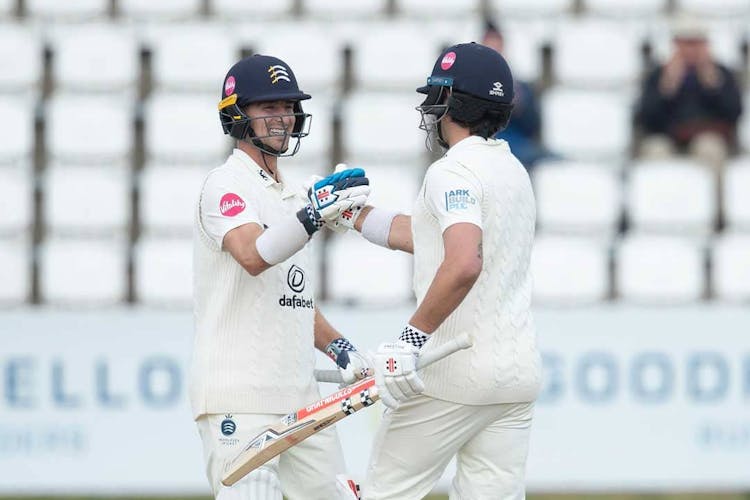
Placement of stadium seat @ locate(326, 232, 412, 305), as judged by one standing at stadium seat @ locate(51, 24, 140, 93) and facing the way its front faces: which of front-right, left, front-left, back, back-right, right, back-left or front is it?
front-left

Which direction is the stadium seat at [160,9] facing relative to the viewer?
toward the camera

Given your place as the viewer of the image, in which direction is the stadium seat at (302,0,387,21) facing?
facing the viewer

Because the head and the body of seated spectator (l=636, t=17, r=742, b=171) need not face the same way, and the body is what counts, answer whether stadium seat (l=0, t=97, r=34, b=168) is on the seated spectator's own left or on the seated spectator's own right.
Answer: on the seated spectator's own right

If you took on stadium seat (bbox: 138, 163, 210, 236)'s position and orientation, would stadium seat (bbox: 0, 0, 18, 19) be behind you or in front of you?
behind

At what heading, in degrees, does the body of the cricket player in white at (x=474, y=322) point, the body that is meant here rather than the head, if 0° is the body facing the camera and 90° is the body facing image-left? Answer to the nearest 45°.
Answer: approximately 135°

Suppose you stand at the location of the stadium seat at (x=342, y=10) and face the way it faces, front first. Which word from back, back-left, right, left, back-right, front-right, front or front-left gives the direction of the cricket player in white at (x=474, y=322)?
front

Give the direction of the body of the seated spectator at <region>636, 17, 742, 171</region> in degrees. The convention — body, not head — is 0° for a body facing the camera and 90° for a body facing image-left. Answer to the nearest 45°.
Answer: approximately 0°

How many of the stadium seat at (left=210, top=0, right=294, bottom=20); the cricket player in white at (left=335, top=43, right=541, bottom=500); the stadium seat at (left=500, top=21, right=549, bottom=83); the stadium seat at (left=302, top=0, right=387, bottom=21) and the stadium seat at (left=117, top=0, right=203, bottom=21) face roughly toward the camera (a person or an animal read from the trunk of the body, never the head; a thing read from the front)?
4

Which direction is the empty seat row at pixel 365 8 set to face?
toward the camera

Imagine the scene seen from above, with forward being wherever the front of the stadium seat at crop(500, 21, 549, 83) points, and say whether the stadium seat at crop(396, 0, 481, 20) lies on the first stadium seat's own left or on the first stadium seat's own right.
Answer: on the first stadium seat's own right
